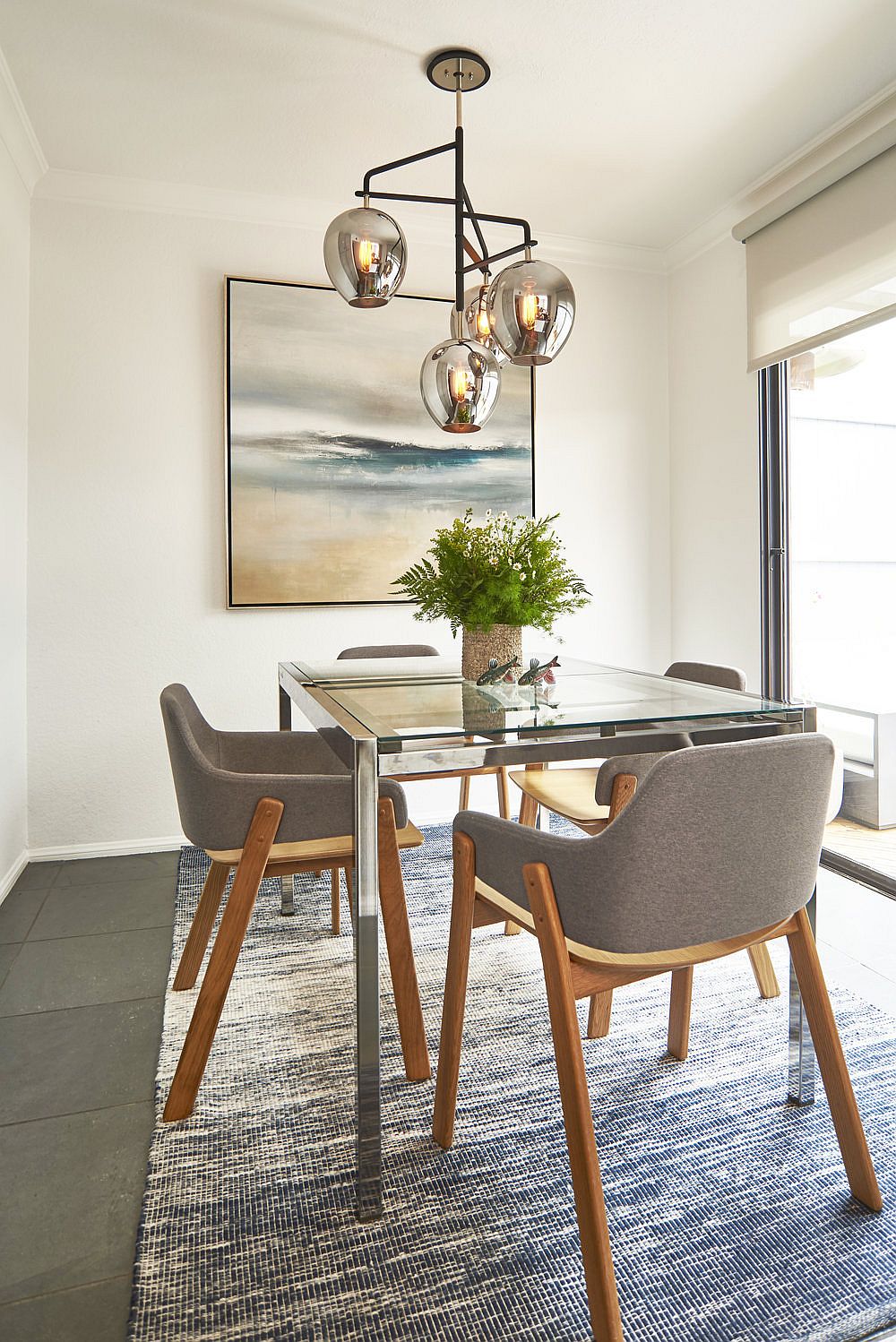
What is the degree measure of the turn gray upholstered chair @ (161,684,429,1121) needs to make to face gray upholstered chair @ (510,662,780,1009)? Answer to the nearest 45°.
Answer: approximately 45° to its left

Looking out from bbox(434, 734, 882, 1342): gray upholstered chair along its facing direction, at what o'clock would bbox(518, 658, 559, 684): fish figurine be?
The fish figurine is roughly at 1 o'clock from the gray upholstered chair.

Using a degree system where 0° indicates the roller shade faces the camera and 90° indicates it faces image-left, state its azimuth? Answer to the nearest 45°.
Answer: approximately 45°

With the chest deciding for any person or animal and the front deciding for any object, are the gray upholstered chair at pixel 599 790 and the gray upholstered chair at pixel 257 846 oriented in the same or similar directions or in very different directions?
very different directions

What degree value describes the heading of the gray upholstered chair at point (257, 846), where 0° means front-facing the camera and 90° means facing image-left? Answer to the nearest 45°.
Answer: approximately 270°

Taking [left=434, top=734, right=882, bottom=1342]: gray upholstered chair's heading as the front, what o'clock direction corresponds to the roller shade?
The roller shade is roughly at 2 o'clock from the gray upholstered chair.

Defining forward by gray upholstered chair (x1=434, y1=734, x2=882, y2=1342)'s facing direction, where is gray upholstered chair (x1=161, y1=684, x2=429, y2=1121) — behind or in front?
in front

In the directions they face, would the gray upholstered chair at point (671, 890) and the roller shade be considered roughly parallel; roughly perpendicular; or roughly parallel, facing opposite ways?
roughly perpendicular

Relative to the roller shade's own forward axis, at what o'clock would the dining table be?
The dining table is roughly at 11 o'clock from the roller shade.

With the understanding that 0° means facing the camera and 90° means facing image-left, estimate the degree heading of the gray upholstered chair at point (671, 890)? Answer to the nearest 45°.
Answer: approximately 135°
